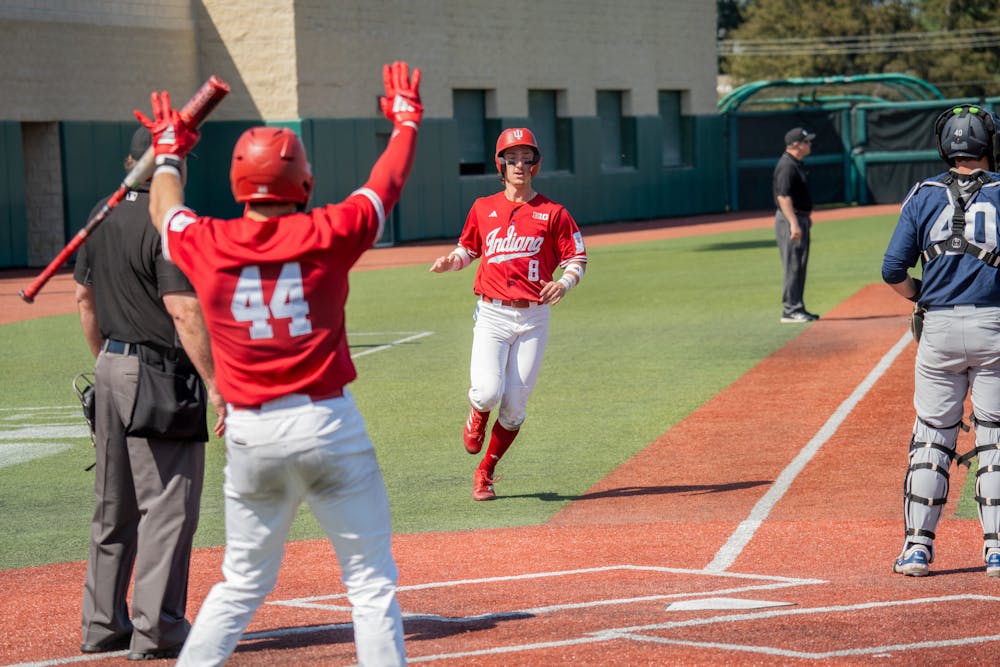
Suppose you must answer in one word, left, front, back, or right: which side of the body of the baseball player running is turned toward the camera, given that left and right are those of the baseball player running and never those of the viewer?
front

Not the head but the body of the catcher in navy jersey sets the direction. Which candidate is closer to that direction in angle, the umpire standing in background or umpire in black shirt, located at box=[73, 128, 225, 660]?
the umpire standing in background

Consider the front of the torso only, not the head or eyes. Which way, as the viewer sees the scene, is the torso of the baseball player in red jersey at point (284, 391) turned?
away from the camera

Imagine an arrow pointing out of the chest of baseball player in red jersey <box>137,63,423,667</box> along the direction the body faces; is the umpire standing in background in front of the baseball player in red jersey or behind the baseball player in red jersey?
in front

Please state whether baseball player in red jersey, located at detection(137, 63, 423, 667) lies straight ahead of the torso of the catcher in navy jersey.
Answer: no

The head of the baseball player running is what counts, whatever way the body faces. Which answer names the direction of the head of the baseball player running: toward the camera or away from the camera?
toward the camera

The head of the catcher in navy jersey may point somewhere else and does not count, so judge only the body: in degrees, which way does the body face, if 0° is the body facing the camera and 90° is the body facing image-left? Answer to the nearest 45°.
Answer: approximately 180°

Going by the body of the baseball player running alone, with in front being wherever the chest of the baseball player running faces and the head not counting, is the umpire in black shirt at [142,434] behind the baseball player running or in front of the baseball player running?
in front

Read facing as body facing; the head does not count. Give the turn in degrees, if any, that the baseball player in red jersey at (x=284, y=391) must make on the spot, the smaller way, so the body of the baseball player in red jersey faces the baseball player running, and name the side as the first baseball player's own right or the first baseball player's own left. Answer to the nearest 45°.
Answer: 0° — they already face them

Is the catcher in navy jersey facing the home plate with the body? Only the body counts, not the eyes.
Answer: no

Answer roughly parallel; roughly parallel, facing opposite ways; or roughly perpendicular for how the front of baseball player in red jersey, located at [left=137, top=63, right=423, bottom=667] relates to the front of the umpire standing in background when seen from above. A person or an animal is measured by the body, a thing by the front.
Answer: roughly perpendicular

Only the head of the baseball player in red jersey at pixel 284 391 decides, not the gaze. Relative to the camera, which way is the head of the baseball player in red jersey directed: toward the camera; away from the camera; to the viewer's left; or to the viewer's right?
away from the camera

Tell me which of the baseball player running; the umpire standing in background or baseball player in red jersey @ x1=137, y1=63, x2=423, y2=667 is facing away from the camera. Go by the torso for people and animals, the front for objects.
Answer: the baseball player in red jersey

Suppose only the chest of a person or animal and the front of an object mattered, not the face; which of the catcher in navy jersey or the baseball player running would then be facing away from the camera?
the catcher in navy jersey
